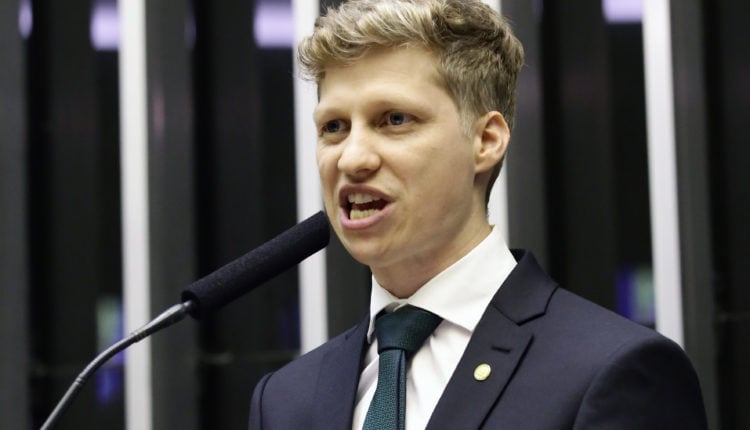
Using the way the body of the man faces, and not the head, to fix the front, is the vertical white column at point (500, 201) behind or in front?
behind

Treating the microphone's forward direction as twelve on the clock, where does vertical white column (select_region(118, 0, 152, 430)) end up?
The vertical white column is roughly at 9 o'clock from the microphone.

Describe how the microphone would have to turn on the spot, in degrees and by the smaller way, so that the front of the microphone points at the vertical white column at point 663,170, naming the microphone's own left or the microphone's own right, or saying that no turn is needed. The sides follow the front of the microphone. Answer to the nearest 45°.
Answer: approximately 45° to the microphone's own left

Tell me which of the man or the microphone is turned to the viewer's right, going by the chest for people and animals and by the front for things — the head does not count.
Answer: the microphone

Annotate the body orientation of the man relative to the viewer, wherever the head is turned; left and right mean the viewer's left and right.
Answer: facing the viewer and to the left of the viewer

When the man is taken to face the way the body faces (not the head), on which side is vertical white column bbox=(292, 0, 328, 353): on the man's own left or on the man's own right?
on the man's own right

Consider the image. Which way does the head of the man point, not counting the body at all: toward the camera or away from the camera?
toward the camera

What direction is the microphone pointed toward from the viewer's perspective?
to the viewer's right
